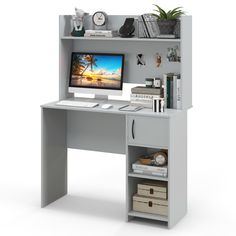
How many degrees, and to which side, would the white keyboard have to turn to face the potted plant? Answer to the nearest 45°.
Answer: approximately 90° to its left

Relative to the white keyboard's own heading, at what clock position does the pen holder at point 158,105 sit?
The pen holder is roughly at 10 o'clock from the white keyboard.

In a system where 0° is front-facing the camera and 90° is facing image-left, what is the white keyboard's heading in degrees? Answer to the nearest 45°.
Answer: approximately 0°

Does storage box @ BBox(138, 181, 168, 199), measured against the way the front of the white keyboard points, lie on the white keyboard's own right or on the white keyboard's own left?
on the white keyboard's own left

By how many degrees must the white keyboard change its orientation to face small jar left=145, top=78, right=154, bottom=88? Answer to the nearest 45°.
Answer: approximately 90° to its left
